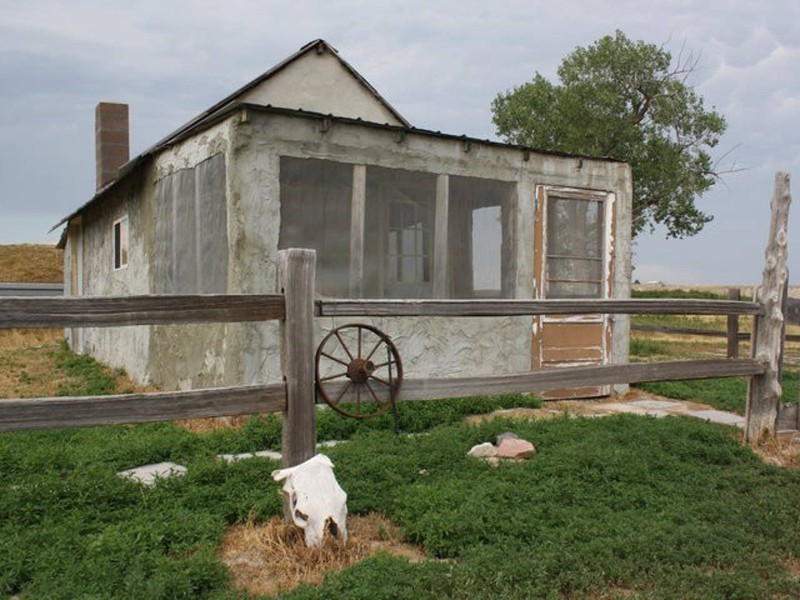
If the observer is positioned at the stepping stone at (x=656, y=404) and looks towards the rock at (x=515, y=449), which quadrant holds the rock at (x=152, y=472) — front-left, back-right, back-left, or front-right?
front-right

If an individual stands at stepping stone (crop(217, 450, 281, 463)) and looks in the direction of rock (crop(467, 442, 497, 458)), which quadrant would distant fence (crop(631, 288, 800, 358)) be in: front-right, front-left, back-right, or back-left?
front-left

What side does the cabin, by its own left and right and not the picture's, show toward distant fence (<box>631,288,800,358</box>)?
left

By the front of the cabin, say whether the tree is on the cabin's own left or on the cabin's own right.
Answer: on the cabin's own left

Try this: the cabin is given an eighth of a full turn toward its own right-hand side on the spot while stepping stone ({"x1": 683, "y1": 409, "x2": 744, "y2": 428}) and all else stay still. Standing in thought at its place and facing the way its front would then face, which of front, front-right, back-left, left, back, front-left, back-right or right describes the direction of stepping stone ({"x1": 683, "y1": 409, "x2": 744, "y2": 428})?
left

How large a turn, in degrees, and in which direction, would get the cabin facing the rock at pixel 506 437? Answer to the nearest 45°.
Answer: approximately 45° to its right

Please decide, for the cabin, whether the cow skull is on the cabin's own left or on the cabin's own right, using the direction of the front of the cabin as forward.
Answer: on the cabin's own right

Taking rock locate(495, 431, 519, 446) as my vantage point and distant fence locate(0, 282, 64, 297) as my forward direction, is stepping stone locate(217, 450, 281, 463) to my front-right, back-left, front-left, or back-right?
front-left

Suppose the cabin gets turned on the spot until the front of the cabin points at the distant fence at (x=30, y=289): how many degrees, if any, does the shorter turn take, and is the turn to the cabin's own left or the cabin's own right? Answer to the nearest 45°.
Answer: approximately 180°

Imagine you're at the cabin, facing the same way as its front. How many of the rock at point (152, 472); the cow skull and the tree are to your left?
1

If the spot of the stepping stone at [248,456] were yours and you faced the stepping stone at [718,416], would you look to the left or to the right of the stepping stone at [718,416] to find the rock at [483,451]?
right
